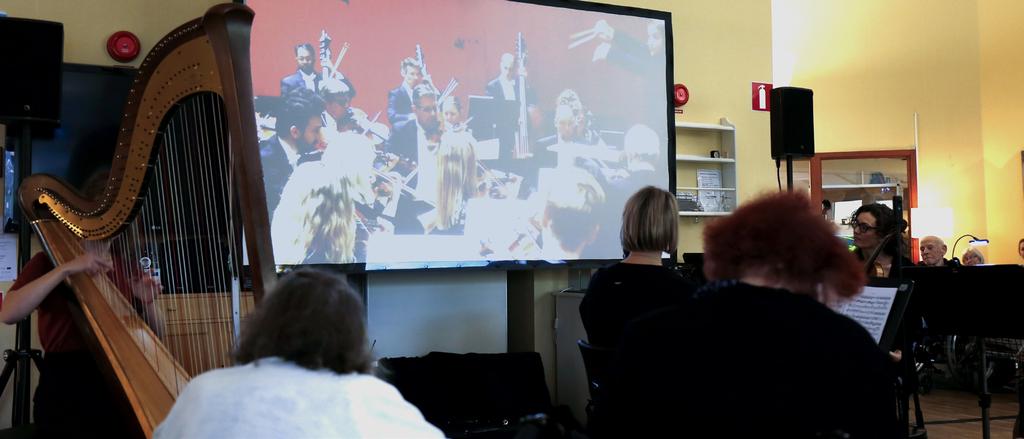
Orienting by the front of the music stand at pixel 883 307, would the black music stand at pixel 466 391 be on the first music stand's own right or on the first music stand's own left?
on the first music stand's own right

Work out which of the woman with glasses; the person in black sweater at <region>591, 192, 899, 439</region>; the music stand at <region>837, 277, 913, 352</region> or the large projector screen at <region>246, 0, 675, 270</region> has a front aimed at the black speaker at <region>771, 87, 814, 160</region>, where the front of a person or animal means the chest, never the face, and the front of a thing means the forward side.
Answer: the person in black sweater

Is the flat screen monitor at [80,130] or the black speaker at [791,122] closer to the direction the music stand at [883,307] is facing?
the flat screen monitor

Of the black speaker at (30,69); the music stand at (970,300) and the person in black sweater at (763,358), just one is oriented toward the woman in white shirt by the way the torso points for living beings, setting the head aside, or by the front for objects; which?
the black speaker

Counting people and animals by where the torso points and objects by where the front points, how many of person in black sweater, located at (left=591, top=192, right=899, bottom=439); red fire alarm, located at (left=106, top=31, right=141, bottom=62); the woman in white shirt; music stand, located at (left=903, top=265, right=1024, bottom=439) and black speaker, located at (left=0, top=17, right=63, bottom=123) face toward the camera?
2

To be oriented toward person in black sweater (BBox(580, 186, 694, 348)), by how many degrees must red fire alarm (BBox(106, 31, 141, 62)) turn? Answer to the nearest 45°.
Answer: approximately 45° to its left

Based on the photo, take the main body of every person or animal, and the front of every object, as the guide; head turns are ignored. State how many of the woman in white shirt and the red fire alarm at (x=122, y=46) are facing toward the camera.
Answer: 1

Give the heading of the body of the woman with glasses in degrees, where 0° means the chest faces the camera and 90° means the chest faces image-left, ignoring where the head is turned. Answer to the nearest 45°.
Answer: approximately 45°

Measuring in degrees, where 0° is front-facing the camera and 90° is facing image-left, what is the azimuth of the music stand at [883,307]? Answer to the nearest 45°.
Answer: approximately 45°

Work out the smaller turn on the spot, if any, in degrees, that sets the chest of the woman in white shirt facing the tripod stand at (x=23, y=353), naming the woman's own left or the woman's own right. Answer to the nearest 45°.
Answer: approximately 45° to the woman's own left

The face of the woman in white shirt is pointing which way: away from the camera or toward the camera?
away from the camera

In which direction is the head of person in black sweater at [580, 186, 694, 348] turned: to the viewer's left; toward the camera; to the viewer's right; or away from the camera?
away from the camera
